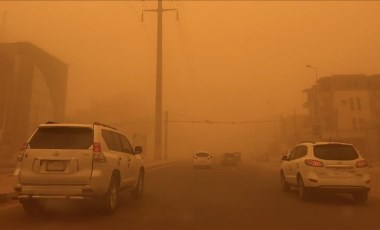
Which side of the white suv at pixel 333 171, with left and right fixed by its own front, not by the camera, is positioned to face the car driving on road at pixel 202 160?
front

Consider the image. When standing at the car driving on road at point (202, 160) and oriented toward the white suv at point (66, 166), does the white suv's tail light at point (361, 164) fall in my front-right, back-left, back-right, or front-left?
front-left

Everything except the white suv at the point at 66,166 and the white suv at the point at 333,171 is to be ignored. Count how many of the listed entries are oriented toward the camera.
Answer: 0

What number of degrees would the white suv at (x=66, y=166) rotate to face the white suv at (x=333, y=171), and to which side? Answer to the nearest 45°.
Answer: approximately 45° to its right

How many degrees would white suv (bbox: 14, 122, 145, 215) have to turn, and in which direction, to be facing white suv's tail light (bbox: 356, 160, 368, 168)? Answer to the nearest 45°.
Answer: approximately 45° to its right

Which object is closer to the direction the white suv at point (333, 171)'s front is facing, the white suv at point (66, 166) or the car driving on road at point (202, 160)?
the car driving on road

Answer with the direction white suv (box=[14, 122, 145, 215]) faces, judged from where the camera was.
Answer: facing away from the viewer and to the right of the viewer

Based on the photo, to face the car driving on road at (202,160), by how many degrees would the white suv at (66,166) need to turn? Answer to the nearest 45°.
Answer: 0° — it already faces it

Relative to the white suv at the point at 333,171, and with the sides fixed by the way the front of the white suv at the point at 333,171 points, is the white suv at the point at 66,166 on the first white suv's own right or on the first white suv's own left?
on the first white suv's own left

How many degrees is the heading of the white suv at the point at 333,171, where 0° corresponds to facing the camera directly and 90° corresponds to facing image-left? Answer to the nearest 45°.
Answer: approximately 135°
